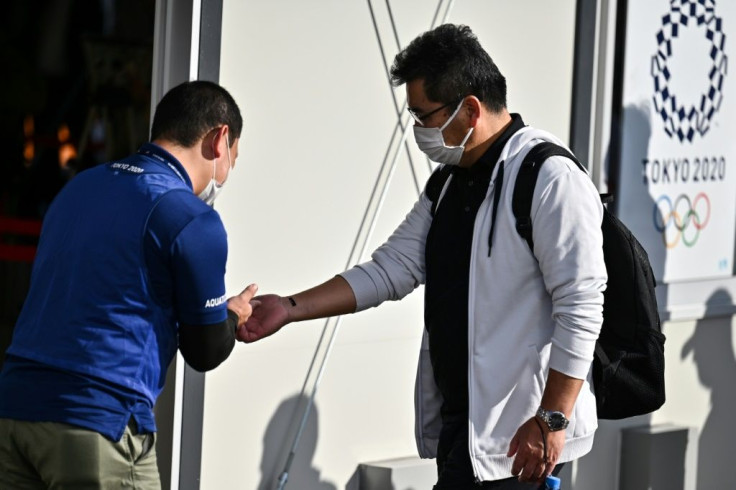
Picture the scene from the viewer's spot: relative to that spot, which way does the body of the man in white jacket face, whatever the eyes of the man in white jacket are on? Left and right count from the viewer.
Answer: facing the viewer and to the left of the viewer

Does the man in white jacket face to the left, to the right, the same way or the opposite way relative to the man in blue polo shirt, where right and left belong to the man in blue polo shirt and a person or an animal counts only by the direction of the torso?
the opposite way

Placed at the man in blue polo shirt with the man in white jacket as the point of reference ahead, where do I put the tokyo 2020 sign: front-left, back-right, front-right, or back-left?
front-left

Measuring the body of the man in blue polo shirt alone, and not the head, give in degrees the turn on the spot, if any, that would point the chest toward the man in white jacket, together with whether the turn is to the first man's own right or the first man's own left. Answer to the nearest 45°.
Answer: approximately 45° to the first man's own right

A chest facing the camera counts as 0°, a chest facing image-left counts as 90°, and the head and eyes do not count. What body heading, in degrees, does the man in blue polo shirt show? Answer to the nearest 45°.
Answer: approximately 225°

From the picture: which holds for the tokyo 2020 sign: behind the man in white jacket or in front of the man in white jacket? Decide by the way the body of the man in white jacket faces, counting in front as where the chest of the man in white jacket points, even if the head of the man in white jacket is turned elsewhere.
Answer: behind

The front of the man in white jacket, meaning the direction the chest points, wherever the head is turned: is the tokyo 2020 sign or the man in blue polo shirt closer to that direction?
the man in blue polo shirt

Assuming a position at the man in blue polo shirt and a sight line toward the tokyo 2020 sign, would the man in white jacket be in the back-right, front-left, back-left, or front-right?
front-right

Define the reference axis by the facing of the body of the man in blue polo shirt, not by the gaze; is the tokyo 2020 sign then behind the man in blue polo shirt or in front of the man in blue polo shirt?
in front

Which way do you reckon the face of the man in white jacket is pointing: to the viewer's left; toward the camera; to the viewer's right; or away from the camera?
to the viewer's left

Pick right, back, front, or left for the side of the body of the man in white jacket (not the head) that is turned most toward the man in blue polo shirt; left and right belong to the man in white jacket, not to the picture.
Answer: front
